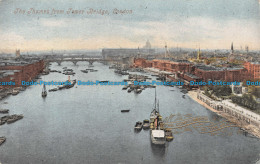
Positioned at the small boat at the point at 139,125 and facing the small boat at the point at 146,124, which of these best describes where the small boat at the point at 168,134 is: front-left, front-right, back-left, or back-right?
front-right

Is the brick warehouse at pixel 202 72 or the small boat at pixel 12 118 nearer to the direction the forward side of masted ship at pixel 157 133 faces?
the brick warehouse

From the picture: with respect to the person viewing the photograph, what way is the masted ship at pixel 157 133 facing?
facing away from the viewer

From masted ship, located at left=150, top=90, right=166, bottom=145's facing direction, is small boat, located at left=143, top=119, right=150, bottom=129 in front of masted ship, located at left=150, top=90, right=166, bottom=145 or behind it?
in front

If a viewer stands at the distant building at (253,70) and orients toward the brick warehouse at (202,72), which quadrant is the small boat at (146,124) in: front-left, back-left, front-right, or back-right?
front-left

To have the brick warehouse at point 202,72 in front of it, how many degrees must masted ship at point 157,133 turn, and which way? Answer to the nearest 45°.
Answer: approximately 45° to its right
